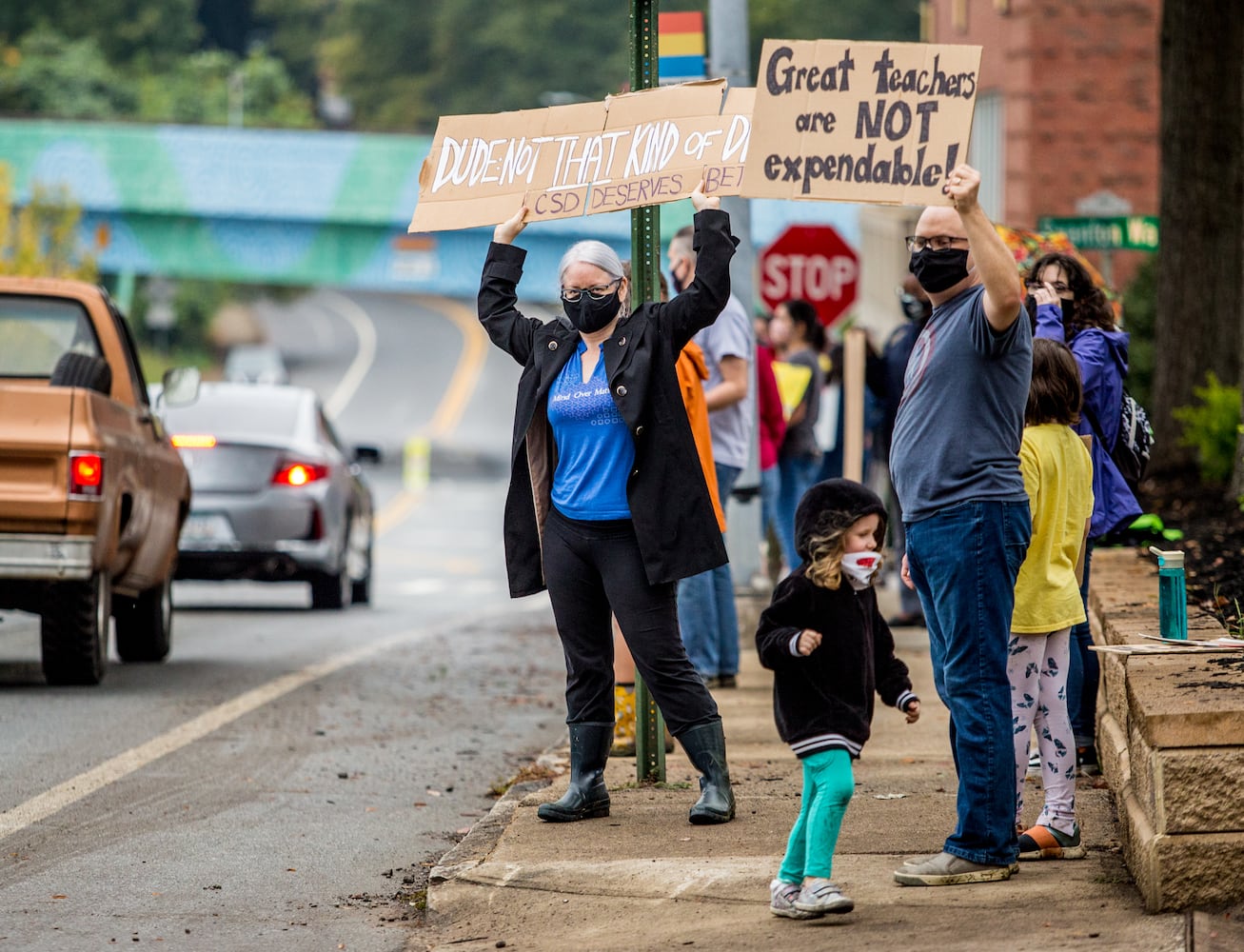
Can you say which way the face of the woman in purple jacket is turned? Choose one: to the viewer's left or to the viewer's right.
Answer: to the viewer's left

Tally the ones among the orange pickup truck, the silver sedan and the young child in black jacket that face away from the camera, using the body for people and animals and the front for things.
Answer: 2

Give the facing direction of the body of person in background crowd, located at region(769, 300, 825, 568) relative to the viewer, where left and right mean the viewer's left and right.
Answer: facing to the left of the viewer

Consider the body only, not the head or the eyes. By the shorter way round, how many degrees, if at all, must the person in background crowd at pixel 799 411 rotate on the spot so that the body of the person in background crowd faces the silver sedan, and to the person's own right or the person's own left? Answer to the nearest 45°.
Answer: approximately 45° to the person's own right

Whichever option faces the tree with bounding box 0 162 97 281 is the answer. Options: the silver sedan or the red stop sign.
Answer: the silver sedan

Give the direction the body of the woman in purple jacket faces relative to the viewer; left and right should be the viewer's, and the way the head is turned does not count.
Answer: facing to the left of the viewer

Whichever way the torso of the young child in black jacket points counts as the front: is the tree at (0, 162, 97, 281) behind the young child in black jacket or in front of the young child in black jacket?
behind

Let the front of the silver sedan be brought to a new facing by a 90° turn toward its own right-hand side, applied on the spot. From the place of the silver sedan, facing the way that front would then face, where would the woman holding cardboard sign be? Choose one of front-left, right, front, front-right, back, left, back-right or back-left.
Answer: right

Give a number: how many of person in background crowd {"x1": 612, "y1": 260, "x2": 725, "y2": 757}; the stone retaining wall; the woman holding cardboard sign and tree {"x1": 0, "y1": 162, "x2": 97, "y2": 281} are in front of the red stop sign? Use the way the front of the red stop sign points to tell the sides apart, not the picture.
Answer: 3

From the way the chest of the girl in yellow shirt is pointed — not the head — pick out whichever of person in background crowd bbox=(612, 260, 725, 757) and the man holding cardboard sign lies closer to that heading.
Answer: the person in background crowd

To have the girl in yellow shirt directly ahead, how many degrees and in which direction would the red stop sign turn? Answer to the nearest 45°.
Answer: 0° — it already faces them

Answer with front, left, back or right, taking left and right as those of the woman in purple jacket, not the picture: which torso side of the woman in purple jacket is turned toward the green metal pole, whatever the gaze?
front
